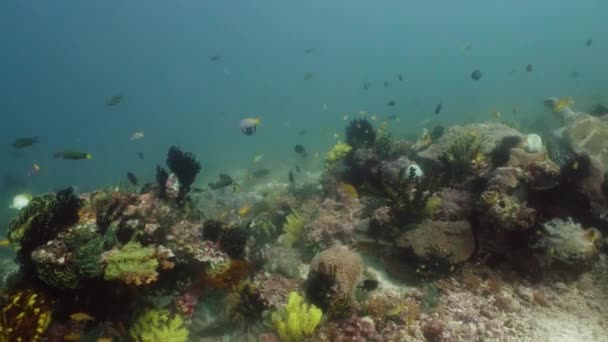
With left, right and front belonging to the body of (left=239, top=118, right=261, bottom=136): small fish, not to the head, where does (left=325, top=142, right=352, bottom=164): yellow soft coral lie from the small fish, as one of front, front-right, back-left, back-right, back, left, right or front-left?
back

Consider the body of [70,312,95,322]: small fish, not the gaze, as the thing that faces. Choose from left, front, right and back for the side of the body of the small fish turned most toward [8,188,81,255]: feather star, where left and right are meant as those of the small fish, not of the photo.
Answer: right

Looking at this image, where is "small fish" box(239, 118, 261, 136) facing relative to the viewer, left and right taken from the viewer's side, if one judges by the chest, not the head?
facing to the left of the viewer

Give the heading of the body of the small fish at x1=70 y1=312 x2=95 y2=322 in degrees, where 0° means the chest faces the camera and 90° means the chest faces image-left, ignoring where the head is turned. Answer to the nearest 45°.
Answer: approximately 90°
